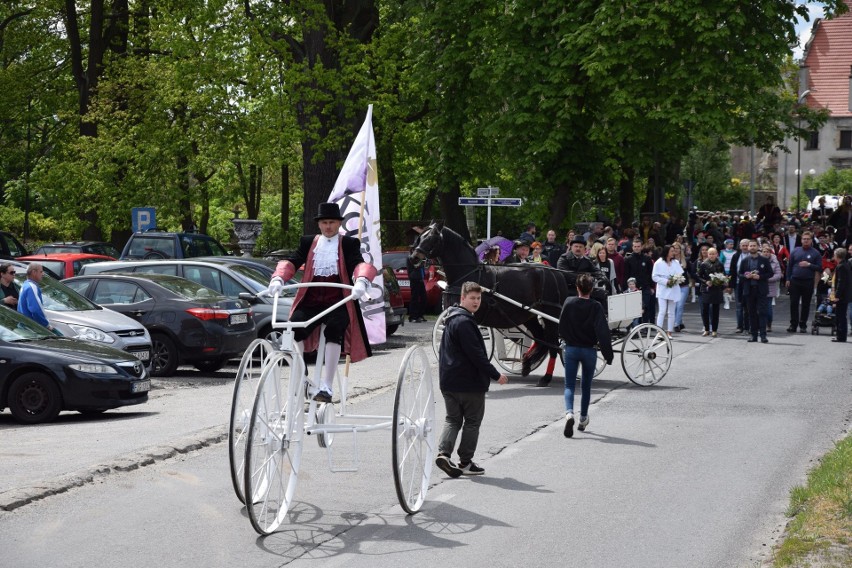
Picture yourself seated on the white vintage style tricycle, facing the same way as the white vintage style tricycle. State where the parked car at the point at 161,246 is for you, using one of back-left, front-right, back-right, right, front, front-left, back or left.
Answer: back-right

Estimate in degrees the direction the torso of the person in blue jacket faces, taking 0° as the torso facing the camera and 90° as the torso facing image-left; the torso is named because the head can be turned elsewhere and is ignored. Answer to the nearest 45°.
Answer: approximately 270°

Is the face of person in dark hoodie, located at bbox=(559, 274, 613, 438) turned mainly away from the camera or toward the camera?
away from the camera

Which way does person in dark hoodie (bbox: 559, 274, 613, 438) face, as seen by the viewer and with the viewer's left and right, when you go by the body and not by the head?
facing away from the viewer

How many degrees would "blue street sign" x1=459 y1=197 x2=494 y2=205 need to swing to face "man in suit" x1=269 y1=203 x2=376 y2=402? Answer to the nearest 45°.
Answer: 0° — it already faces them

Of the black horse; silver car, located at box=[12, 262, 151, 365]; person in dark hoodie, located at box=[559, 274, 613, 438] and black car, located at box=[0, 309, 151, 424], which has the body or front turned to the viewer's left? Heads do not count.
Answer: the black horse

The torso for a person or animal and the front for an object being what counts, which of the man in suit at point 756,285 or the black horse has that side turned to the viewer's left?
the black horse
